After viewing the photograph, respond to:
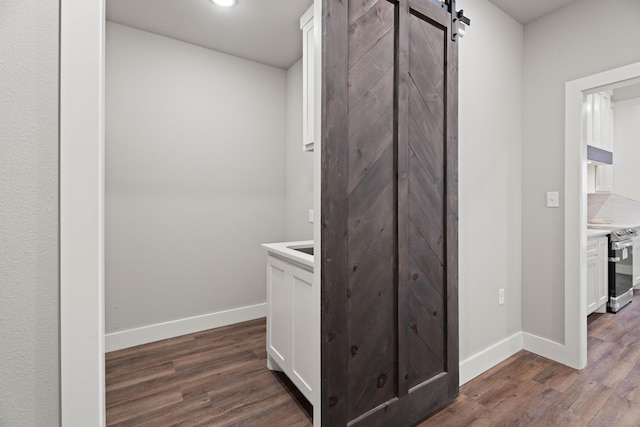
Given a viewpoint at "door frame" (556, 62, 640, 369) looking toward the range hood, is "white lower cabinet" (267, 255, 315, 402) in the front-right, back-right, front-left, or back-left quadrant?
back-left

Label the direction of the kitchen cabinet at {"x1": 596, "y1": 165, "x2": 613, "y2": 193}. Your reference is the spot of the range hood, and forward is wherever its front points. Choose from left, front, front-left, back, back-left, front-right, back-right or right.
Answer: back-left

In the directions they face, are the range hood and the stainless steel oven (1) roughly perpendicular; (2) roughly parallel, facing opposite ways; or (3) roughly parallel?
roughly parallel

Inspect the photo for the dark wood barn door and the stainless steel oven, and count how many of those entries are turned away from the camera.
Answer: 0

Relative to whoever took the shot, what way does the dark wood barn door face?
facing the viewer and to the right of the viewer

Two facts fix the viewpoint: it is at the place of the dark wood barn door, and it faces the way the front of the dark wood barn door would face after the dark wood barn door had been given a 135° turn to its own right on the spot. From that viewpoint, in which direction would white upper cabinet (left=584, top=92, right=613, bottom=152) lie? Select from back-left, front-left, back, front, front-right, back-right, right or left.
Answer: back-right

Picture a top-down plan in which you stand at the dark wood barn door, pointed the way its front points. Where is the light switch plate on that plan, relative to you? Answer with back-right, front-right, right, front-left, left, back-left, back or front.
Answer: left

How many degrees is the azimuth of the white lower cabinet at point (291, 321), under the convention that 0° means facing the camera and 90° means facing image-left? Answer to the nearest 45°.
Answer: approximately 45°

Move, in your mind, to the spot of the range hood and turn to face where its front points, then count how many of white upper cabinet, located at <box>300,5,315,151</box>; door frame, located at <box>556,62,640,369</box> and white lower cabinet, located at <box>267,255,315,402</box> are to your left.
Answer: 0

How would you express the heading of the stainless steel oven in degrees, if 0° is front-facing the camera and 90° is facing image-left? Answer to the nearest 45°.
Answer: approximately 315°

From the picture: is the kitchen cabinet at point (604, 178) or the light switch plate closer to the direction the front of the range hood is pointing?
the light switch plate

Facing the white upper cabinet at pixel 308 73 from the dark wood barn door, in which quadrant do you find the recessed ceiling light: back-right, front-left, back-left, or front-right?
front-left
